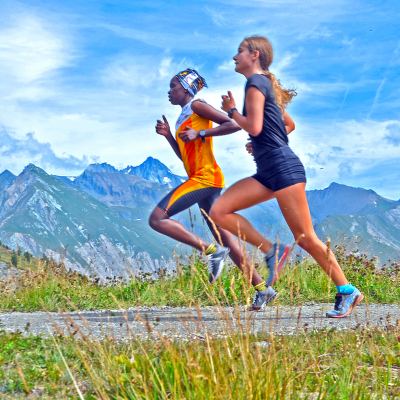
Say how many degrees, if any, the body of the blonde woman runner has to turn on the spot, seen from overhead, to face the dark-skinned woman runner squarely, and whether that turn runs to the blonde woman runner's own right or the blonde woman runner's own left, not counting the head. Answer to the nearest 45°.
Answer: approximately 45° to the blonde woman runner's own right

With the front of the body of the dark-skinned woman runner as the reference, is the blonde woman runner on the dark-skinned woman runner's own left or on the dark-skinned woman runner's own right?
on the dark-skinned woman runner's own left

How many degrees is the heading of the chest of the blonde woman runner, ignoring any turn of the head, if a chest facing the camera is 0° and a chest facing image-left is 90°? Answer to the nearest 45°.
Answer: approximately 90°

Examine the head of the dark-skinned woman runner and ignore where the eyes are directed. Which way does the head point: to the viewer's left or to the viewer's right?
to the viewer's left

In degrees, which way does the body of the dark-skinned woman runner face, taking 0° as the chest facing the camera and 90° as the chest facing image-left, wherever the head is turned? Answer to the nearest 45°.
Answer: approximately 90°

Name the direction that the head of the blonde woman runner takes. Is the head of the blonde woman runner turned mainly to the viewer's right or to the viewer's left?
to the viewer's left

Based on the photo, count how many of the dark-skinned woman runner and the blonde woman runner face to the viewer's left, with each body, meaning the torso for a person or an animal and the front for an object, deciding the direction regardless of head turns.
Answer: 2
